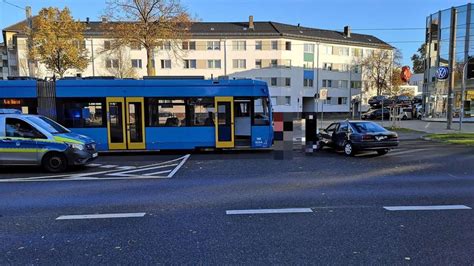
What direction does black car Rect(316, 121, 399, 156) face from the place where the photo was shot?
facing away from the viewer and to the left of the viewer

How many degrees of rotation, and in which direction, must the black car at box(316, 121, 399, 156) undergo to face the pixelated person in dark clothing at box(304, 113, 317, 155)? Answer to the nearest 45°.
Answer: approximately 45° to its left

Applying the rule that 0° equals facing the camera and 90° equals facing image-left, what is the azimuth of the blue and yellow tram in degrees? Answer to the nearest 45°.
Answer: approximately 270°

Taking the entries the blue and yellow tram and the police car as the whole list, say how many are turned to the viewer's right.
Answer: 2

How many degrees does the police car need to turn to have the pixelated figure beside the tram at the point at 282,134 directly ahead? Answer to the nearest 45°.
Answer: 0° — it already faces it

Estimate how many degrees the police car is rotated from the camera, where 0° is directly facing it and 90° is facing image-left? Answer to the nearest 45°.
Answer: approximately 270°

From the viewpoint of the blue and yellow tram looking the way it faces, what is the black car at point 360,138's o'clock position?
The black car is roughly at 1 o'clock from the blue and yellow tram.

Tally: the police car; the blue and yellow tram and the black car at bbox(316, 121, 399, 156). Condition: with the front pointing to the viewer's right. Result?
2
